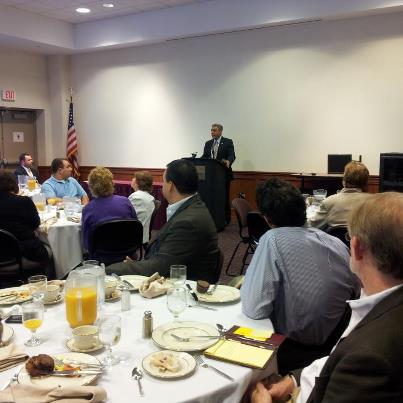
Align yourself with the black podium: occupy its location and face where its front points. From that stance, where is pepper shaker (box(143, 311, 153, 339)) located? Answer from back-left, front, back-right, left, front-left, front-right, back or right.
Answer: front-left

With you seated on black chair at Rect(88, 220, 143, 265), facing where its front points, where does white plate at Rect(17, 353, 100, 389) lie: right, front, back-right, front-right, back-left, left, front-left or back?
back

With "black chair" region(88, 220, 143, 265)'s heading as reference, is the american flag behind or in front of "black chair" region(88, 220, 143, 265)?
in front

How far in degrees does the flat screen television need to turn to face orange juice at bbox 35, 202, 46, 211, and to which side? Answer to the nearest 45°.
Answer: approximately 45° to its right

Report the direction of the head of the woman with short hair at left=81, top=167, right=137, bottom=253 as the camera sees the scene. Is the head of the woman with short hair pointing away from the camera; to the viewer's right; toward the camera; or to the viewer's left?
away from the camera

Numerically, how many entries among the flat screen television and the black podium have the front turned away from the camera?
0

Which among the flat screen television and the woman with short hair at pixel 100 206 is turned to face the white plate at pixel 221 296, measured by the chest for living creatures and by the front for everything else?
the flat screen television

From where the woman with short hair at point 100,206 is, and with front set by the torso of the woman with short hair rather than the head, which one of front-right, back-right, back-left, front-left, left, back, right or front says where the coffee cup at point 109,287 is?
back

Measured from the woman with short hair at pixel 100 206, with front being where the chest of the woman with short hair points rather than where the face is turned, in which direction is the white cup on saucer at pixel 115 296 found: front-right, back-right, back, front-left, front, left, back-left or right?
back

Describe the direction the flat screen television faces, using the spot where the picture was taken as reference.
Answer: facing the viewer

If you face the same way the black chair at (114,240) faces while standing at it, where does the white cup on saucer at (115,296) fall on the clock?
The white cup on saucer is roughly at 6 o'clock from the black chair.

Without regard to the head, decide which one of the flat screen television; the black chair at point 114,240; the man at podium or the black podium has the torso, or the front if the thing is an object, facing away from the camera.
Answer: the black chair

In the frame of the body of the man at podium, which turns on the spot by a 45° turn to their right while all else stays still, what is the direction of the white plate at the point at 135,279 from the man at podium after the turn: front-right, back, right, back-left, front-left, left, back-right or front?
left

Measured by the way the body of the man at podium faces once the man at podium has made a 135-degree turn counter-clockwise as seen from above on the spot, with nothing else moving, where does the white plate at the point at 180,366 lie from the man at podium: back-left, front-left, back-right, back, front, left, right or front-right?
right

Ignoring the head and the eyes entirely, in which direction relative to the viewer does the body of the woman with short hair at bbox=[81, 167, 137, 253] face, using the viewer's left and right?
facing away from the viewer

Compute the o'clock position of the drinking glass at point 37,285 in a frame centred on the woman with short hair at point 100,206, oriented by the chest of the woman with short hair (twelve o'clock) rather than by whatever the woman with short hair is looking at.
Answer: The drinking glass is roughly at 6 o'clock from the woman with short hair.

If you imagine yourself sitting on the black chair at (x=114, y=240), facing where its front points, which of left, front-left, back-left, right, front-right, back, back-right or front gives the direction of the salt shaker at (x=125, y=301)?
back

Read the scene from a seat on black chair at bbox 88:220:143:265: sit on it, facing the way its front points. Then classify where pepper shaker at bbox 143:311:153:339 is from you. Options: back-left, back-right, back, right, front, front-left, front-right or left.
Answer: back

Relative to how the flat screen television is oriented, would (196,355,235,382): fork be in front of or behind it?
in front

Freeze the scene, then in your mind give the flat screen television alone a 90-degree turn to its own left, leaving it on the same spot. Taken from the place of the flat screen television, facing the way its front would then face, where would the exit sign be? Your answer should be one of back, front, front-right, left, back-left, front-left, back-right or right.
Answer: back

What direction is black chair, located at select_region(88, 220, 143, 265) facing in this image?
away from the camera

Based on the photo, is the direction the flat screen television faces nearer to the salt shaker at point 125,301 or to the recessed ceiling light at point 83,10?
the salt shaker
